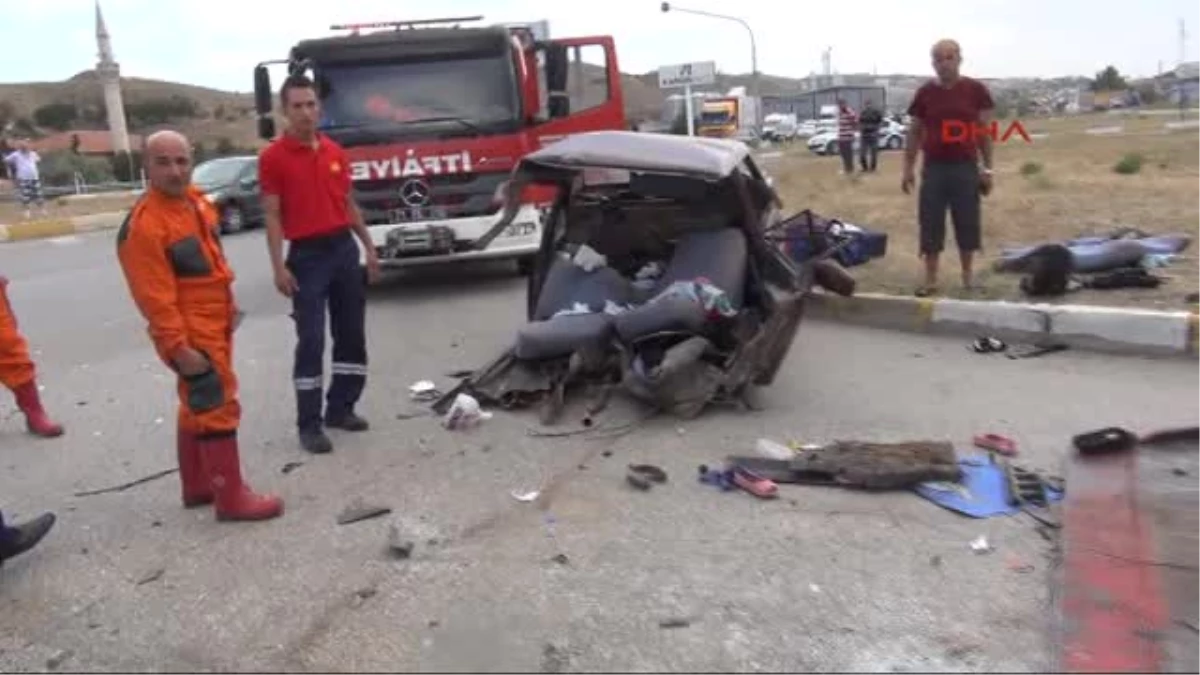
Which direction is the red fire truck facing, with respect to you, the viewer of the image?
facing the viewer

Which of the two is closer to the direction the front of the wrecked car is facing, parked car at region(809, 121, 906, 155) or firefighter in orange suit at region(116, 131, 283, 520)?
the firefighter in orange suit

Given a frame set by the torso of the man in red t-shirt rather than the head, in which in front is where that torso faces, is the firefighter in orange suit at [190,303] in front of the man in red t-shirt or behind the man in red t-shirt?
in front

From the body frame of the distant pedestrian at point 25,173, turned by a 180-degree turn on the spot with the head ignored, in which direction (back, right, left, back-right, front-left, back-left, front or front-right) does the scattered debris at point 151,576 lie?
back

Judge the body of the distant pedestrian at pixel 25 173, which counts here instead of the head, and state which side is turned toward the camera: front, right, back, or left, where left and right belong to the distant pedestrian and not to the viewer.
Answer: front

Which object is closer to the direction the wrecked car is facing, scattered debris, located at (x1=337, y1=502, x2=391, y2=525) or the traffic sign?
the scattered debris

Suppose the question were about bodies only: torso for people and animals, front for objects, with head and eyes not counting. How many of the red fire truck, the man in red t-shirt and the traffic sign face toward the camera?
3

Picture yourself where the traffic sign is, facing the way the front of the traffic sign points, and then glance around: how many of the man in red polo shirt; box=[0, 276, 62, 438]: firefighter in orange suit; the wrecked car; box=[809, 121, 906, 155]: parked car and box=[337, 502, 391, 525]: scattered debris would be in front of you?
4

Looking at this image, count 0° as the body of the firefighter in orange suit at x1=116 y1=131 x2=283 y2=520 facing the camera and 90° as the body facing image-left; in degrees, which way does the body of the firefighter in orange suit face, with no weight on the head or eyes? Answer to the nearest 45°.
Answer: approximately 315°

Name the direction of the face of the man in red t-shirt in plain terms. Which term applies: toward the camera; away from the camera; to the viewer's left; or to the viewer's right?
toward the camera

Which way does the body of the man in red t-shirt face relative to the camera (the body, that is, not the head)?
toward the camera

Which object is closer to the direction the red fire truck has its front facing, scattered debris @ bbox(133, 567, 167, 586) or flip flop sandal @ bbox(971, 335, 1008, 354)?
the scattered debris

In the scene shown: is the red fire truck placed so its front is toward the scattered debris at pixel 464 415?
yes

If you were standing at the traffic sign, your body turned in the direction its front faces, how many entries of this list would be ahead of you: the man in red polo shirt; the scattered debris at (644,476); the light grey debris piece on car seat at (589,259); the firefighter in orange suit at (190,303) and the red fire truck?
5

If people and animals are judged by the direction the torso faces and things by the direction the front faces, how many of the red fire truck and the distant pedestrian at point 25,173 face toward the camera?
2

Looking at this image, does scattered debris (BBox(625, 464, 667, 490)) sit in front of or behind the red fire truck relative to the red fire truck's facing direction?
in front

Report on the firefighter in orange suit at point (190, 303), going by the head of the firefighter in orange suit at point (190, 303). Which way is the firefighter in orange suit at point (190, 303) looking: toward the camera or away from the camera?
toward the camera

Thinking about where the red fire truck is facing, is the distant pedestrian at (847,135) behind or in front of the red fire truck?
behind

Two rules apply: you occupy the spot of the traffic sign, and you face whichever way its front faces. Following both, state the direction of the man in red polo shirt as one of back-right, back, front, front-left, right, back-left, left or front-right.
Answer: front

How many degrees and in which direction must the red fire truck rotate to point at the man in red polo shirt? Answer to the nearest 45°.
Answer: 0° — it already faces them

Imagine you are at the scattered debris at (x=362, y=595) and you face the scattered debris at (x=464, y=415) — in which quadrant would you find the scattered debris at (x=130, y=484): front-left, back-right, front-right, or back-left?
front-left
